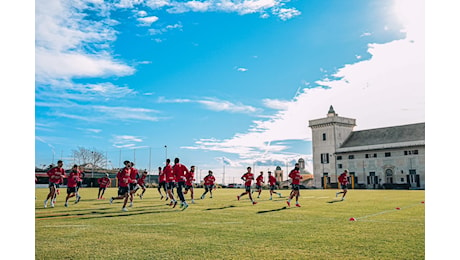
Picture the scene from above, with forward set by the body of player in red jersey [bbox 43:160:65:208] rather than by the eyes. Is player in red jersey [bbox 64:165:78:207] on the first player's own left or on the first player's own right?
on the first player's own left

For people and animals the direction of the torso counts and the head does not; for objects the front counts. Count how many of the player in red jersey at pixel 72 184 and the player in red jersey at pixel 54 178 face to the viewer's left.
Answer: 0

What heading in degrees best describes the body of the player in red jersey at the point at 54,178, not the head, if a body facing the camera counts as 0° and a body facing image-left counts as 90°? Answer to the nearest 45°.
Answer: approximately 315°

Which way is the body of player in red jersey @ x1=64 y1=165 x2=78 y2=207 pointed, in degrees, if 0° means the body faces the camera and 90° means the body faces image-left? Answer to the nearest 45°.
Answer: approximately 270°

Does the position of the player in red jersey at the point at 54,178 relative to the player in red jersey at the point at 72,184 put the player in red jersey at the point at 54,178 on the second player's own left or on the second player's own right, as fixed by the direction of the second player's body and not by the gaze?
on the second player's own right
